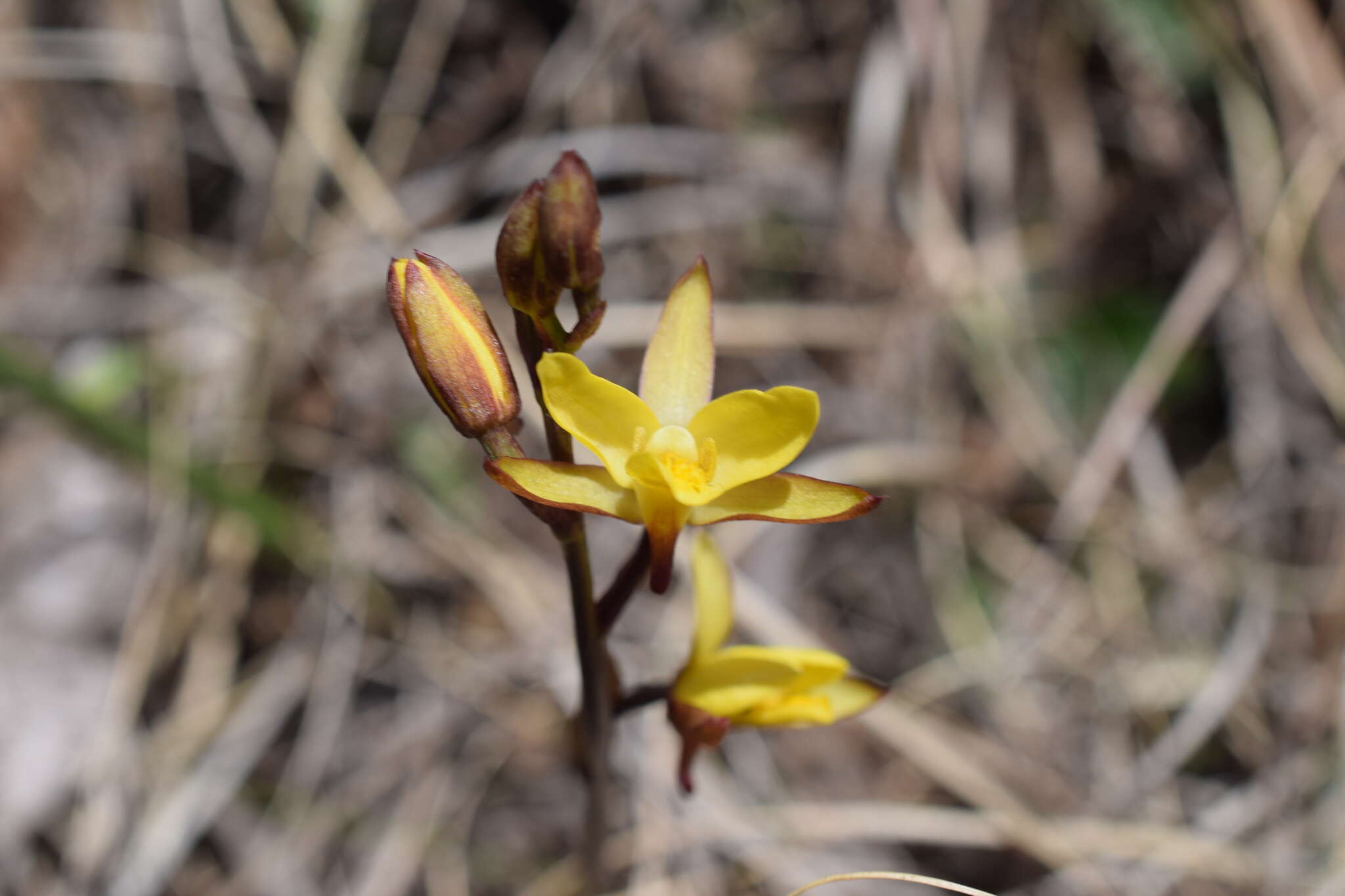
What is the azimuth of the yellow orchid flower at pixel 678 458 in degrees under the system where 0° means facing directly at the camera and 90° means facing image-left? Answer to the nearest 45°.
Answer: approximately 0°
